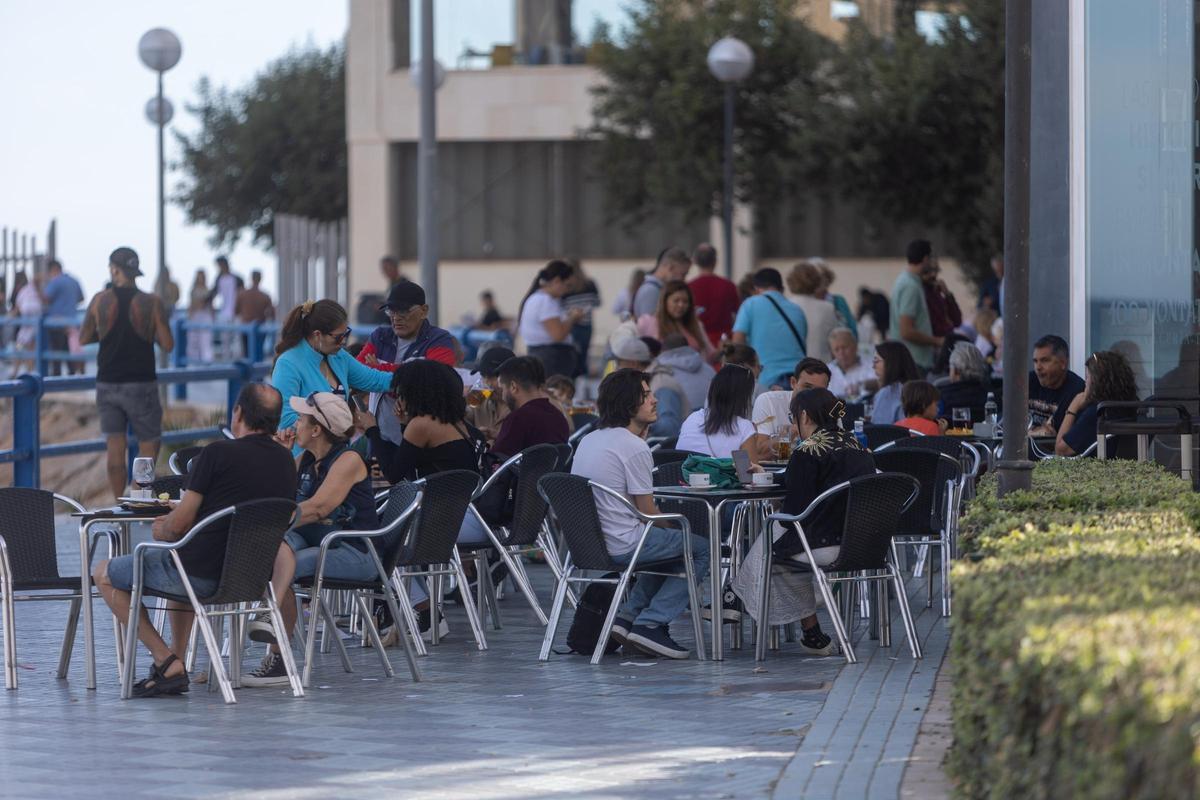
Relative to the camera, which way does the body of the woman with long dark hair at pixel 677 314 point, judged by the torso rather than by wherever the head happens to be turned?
toward the camera

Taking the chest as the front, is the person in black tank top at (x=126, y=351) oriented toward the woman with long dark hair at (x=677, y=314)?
no

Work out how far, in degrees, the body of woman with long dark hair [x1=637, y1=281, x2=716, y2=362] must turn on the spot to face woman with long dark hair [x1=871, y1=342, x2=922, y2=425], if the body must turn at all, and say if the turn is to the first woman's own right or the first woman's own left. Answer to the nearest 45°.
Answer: approximately 45° to the first woman's own left

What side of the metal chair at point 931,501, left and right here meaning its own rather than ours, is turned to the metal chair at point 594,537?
left

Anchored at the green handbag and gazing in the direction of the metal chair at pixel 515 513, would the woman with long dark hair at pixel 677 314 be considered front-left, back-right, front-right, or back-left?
front-right

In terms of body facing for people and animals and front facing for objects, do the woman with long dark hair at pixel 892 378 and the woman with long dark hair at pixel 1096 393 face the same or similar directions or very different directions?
same or similar directions

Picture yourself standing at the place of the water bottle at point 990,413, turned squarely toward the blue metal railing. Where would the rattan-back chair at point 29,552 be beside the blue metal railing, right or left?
left

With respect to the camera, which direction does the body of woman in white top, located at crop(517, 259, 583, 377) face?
to the viewer's right

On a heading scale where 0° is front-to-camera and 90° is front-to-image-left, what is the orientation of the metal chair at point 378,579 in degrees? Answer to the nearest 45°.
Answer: approximately 90°

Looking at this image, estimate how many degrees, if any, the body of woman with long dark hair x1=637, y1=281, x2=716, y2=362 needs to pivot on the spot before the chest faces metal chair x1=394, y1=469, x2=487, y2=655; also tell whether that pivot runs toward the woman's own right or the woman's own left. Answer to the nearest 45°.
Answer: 0° — they already face it

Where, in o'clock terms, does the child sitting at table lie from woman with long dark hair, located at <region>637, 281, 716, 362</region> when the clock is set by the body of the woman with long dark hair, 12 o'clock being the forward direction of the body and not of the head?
The child sitting at table is roughly at 11 o'clock from the woman with long dark hair.

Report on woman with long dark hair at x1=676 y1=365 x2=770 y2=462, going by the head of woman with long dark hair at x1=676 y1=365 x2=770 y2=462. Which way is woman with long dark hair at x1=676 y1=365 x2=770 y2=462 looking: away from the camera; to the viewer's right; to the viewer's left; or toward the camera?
away from the camera

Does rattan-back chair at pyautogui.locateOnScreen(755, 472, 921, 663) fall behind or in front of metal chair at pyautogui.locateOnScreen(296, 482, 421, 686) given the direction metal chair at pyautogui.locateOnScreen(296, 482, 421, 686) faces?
behind

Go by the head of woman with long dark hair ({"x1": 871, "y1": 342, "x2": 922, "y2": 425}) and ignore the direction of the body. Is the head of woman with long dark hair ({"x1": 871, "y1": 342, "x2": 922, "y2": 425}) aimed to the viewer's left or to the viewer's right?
to the viewer's left

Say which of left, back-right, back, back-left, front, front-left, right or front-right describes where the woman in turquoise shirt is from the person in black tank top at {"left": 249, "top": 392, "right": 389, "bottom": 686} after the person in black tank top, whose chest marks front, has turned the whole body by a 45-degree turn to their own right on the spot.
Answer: front-right

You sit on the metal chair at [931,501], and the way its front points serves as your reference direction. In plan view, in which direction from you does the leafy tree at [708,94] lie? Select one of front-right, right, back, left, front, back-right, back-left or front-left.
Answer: front-right
